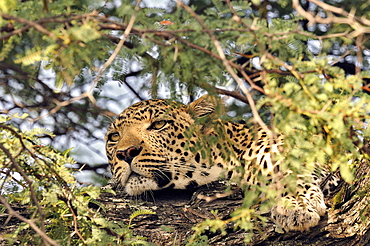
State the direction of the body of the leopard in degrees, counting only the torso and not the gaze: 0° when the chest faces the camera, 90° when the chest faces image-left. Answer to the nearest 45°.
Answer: approximately 45°
